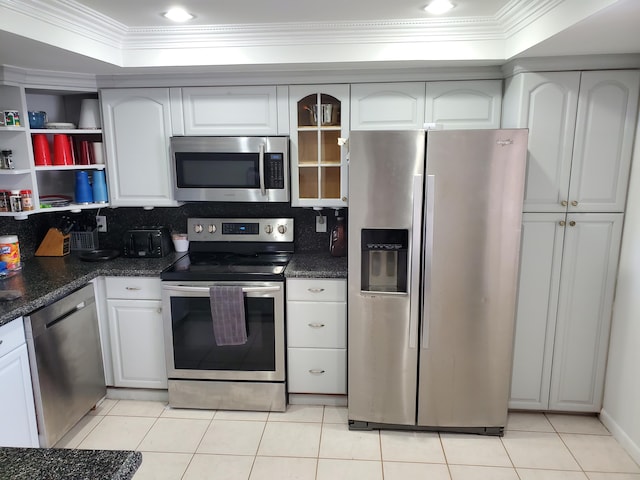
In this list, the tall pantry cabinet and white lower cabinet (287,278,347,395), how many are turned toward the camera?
2

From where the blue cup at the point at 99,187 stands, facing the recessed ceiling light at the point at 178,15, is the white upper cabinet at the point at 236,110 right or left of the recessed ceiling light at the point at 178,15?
left

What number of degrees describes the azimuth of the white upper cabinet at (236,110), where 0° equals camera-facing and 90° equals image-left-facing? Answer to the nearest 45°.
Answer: approximately 0°

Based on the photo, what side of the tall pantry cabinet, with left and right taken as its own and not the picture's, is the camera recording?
front

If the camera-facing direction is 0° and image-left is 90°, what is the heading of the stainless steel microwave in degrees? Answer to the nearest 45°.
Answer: approximately 0°

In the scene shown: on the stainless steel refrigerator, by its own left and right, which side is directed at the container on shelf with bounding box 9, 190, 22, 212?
right

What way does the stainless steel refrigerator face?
toward the camera

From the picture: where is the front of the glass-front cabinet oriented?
toward the camera
